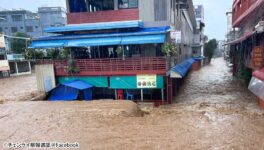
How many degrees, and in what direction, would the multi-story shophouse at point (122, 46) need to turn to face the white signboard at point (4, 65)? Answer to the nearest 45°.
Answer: approximately 135° to its right

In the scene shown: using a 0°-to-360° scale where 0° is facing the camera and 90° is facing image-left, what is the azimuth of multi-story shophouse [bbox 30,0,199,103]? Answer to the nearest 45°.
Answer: approximately 0°

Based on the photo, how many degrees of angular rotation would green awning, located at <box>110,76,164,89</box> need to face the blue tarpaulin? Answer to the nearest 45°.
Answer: approximately 90° to its right

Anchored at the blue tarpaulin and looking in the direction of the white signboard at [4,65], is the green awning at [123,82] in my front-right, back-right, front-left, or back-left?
back-right
